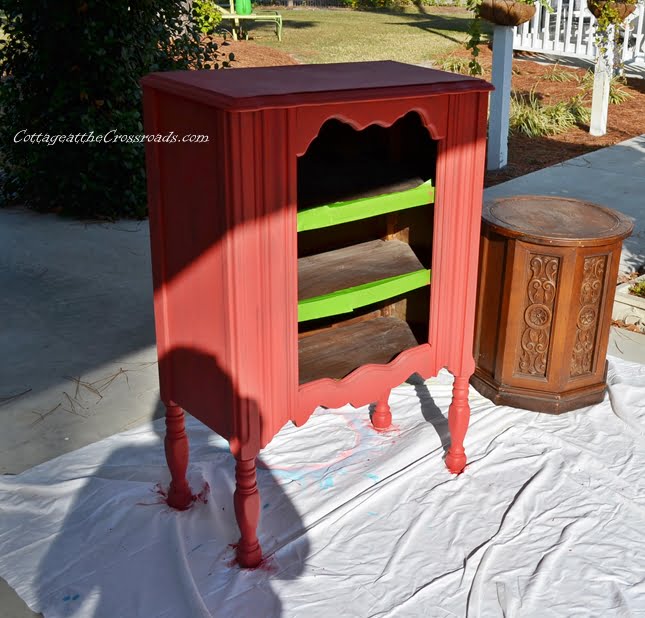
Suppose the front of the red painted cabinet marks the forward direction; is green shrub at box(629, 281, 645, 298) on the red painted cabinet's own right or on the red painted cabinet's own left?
on the red painted cabinet's own left

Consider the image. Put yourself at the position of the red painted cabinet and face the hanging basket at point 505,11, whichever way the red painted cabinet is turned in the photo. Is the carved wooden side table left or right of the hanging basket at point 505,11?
right

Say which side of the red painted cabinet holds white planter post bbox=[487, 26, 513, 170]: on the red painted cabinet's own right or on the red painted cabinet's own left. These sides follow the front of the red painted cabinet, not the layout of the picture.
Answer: on the red painted cabinet's own left

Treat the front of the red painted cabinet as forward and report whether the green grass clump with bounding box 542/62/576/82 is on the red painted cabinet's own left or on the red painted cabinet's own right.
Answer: on the red painted cabinet's own left

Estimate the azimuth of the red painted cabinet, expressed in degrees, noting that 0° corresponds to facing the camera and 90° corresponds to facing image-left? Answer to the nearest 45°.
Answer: approximately 315°

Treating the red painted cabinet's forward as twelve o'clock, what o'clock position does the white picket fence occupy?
The white picket fence is roughly at 8 o'clock from the red painted cabinet.

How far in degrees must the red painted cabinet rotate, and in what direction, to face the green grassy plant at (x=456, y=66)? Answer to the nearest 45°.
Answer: approximately 135° to its left

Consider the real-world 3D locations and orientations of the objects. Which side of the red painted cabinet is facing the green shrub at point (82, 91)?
back

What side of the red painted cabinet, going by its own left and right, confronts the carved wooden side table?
left
